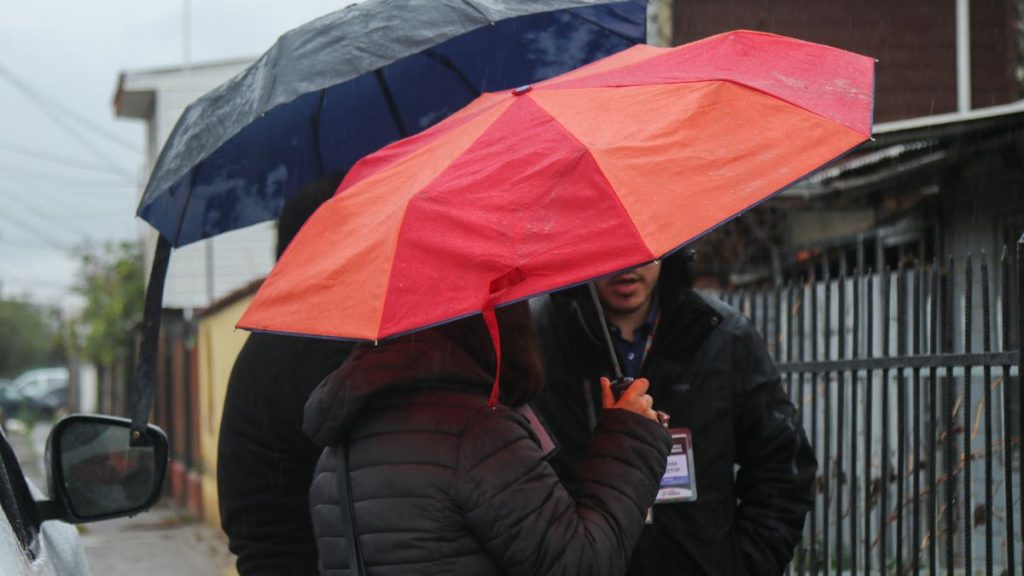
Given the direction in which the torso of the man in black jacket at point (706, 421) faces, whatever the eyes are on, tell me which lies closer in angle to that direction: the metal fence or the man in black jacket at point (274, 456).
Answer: the man in black jacket

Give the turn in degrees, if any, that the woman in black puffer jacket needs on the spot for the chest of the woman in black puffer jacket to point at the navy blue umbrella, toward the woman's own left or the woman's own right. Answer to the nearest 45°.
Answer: approximately 45° to the woman's own left

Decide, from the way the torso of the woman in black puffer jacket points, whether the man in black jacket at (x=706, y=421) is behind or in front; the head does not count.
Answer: in front

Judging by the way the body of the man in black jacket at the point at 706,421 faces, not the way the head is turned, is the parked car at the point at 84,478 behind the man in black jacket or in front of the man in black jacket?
in front

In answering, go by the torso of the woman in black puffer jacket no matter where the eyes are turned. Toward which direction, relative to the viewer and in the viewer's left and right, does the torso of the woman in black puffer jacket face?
facing away from the viewer and to the right of the viewer

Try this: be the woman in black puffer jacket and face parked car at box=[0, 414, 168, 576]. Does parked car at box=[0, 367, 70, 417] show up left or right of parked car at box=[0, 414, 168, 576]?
right

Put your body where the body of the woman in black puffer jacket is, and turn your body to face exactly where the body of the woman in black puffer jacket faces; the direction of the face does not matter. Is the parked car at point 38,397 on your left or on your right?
on your left

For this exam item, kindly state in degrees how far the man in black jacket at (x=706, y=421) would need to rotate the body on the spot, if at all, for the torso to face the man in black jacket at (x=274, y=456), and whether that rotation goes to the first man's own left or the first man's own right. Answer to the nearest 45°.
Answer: approximately 45° to the first man's own right

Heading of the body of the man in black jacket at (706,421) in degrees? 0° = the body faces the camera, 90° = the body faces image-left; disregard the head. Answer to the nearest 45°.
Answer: approximately 45°

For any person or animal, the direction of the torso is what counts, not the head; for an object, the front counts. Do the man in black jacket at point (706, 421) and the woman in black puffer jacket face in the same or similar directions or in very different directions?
very different directions

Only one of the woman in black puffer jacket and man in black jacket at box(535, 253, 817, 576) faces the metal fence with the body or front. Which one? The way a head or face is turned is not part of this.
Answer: the woman in black puffer jacket

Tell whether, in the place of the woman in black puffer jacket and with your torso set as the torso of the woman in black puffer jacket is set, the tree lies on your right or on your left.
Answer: on your left

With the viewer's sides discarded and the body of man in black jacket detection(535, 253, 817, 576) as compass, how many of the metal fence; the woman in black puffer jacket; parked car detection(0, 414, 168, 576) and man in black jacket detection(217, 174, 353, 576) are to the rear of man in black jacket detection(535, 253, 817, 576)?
1

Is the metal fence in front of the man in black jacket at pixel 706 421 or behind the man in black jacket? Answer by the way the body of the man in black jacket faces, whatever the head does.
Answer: behind

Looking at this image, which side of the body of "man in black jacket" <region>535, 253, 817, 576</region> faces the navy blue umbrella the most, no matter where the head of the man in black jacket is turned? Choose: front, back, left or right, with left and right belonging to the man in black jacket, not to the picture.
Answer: right

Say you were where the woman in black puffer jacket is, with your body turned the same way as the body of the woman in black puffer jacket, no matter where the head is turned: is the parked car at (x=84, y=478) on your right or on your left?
on your left

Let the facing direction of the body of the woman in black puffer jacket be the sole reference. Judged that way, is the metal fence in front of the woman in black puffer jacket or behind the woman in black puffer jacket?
in front
